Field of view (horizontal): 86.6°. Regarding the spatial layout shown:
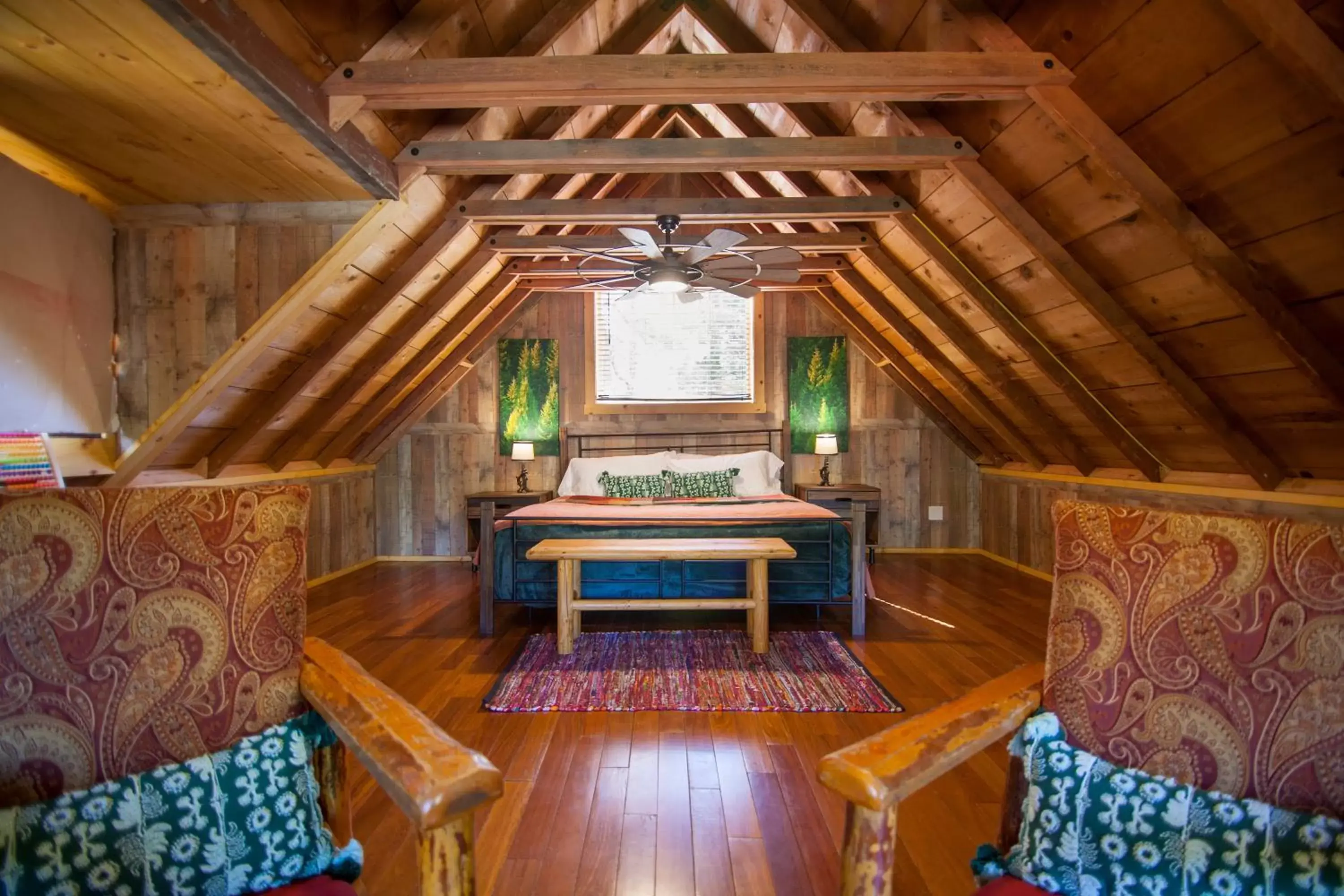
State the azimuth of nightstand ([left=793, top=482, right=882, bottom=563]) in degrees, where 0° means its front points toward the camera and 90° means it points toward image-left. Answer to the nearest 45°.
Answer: approximately 0°

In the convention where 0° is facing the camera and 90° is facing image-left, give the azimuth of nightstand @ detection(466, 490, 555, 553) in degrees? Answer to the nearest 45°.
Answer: approximately 0°

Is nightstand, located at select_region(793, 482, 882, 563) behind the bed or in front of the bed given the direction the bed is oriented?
behind
